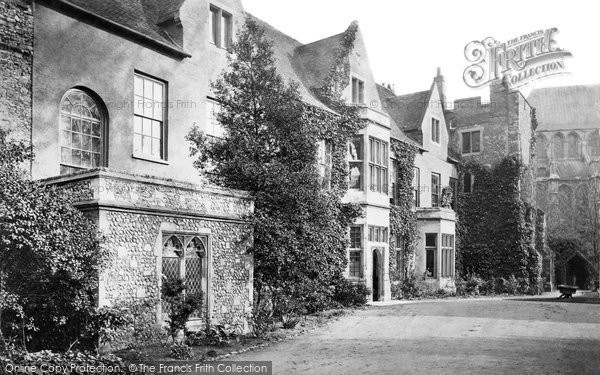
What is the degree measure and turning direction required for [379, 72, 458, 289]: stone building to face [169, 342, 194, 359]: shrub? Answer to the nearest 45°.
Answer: approximately 45° to its right

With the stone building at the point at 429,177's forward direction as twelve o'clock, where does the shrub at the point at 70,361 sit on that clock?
The shrub is roughly at 2 o'clock from the stone building.

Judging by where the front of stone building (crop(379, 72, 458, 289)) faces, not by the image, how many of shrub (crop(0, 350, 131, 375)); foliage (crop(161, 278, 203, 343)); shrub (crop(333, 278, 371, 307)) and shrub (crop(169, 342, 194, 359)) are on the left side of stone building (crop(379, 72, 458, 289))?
0

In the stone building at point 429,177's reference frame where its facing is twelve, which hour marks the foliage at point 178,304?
The foliage is roughly at 2 o'clock from the stone building.

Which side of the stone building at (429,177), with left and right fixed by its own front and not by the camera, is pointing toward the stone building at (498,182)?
left

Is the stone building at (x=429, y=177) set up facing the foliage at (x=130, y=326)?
no

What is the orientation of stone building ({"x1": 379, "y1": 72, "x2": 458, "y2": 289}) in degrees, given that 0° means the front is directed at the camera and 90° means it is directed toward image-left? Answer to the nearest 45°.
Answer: approximately 315°

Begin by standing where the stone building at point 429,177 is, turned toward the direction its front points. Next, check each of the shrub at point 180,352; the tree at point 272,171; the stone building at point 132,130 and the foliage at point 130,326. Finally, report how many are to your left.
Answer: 0

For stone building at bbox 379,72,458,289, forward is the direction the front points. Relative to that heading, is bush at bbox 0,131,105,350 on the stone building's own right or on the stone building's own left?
on the stone building's own right

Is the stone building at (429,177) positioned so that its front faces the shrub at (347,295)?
no

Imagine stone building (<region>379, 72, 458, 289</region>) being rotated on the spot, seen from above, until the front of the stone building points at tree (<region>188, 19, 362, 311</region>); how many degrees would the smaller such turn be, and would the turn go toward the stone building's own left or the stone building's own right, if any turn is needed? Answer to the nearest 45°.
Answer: approximately 45° to the stone building's own right
